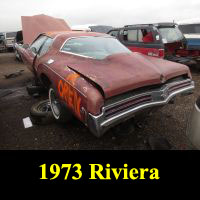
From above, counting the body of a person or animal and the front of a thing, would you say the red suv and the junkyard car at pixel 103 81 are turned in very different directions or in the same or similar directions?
very different directions

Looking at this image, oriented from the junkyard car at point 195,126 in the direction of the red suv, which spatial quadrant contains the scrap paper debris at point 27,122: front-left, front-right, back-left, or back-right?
front-left

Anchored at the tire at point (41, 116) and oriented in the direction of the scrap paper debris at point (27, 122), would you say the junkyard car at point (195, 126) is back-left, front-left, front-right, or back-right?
back-left

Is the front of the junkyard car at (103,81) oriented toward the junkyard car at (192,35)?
no

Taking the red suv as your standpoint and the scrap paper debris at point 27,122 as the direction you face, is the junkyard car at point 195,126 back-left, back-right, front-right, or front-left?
front-left

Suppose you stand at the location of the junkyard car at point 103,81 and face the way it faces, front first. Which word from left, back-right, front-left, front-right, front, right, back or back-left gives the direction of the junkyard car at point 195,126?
back

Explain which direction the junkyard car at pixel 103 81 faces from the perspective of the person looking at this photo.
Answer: facing away from the viewer and to the left of the viewer

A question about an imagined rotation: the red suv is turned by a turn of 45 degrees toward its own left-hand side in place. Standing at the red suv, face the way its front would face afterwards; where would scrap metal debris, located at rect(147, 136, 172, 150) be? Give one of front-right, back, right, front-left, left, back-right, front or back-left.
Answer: right

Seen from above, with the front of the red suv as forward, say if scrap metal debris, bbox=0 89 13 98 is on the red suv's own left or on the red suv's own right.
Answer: on the red suv's own right

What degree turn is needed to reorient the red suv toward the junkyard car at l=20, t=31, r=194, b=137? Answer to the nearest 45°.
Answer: approximately 45° to its right

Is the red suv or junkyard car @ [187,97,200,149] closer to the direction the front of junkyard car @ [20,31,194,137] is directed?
the red suv
